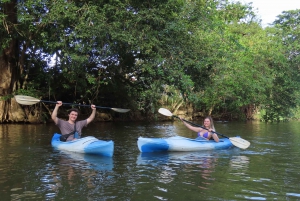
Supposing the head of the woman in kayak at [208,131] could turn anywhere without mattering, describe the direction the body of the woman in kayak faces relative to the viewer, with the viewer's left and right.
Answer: facing the viewer and to the left of the viewer

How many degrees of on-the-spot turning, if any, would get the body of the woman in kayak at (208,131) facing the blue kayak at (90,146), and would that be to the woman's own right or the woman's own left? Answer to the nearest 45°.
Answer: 0° — they already face it
